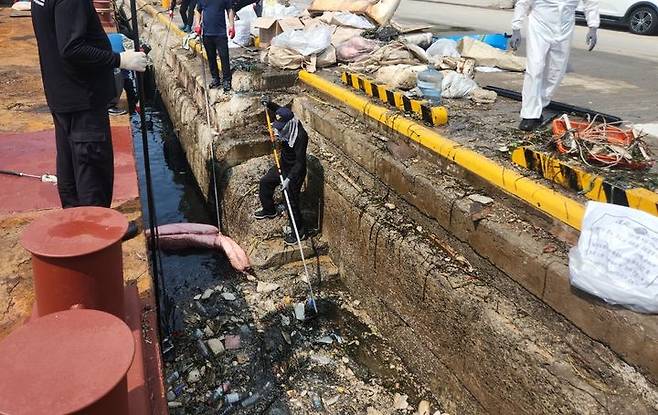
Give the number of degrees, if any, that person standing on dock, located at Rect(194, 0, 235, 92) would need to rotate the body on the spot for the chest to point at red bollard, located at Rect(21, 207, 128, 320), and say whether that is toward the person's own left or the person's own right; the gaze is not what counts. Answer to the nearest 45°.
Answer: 0° — they already face it

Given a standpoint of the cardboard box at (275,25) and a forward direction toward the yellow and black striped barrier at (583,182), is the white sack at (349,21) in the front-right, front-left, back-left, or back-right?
front-left

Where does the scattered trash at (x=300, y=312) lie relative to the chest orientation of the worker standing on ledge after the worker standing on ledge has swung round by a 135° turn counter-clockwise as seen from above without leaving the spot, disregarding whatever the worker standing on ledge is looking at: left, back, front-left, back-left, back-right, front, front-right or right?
right

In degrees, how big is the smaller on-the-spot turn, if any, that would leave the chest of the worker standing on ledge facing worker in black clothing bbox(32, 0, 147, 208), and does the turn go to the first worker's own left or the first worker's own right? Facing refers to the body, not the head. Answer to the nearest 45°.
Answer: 0° — they already face them

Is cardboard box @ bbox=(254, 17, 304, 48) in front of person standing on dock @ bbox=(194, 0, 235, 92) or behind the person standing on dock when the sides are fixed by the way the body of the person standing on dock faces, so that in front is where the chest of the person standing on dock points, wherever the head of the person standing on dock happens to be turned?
behind

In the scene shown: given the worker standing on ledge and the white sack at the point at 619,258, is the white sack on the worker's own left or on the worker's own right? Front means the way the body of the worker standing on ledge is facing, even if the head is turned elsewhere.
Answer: on the worker's own left

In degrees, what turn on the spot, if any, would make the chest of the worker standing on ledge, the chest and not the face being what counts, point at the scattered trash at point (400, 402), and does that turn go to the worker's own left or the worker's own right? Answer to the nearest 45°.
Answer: approximately 45° to the worker's own left

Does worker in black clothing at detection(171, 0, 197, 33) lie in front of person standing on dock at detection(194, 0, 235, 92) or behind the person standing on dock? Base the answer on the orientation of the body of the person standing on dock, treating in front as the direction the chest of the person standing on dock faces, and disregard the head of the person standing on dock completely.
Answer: behind

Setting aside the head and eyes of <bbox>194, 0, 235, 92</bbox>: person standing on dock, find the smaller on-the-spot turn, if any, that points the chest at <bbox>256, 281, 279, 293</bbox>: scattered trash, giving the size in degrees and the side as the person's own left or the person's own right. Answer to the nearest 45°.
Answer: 0° — they already face it

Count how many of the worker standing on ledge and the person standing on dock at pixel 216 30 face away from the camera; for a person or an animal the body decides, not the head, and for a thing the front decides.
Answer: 0

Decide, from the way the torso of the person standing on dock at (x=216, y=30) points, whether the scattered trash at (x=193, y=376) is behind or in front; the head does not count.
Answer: in front

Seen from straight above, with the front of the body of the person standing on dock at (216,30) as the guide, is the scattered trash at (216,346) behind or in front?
in front

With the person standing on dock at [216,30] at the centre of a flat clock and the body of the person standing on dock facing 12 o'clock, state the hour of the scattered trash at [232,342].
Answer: The scattered trash is roughly at 12 o'clock from the person standing on dock.

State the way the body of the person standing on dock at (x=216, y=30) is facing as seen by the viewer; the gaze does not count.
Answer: toward the camera

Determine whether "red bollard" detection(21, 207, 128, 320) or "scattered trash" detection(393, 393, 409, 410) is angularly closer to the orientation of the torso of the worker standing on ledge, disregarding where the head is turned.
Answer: the red bollard

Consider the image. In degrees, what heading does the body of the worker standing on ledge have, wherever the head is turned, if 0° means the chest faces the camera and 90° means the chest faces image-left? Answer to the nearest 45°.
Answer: approximately 45°
